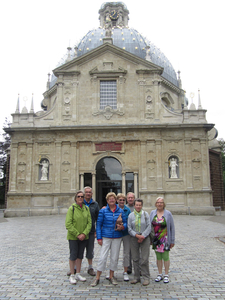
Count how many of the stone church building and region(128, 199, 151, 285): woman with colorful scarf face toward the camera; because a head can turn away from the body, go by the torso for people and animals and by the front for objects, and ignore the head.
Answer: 2

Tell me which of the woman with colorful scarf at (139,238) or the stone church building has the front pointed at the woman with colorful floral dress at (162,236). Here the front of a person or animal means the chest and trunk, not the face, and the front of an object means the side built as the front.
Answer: the stone church building

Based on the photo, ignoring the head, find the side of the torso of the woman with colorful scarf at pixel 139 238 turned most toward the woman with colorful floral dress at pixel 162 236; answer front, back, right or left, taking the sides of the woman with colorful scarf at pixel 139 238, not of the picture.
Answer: left

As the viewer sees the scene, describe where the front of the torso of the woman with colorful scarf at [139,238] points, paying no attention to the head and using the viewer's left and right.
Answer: facing the viewer

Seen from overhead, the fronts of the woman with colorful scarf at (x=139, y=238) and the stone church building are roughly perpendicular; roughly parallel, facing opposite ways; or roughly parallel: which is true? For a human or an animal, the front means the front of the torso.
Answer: roughly parallel

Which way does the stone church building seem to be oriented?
toward the camera

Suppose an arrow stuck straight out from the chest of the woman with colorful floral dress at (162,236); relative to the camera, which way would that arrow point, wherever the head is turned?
toward the camera

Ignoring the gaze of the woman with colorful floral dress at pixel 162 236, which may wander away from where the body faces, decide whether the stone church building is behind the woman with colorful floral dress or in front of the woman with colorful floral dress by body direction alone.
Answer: behind

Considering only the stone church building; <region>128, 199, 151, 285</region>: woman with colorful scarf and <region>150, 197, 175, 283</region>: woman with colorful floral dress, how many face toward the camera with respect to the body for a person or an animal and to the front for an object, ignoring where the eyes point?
3

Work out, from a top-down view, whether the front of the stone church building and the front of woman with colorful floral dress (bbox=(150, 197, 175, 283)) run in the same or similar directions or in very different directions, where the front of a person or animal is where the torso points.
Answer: same or similar directions

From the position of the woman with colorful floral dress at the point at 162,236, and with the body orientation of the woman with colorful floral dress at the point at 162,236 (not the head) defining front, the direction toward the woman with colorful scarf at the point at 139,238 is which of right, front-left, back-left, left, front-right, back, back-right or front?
right

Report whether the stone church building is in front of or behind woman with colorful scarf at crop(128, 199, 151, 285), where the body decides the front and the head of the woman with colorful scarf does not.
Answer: behind

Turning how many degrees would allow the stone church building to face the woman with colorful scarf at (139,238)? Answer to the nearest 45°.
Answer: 0° — it already faces them
